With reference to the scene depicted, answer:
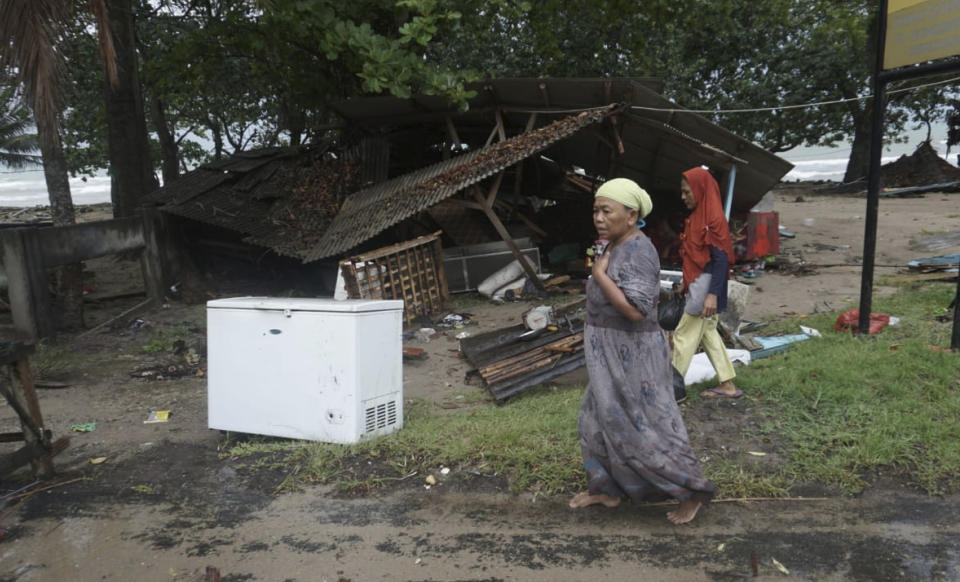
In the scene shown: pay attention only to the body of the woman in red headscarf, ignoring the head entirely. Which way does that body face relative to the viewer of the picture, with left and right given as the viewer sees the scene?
facing to the left of the viewer

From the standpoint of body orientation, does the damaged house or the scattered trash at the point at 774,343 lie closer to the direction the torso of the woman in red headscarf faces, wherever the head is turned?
the damaged house

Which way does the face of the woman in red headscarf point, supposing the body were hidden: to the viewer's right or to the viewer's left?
to the viewer's left

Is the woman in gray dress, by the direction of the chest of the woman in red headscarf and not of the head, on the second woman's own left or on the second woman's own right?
on the second woman's own left

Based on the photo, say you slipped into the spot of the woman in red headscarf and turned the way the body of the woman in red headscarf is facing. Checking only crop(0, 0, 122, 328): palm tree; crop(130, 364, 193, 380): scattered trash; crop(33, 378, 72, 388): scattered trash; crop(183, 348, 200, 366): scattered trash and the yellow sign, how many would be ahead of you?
4

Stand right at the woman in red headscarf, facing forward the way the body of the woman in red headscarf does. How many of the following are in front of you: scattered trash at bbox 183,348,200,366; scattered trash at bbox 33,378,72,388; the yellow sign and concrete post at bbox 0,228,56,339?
3

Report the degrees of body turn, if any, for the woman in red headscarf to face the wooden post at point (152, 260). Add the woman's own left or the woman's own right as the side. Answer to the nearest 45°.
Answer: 0° — they already face it
